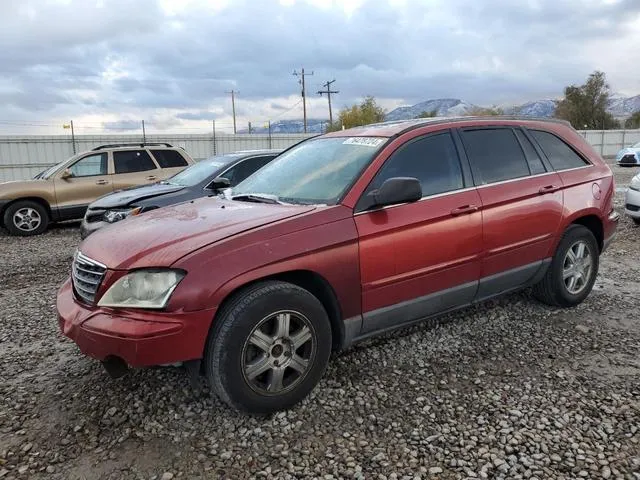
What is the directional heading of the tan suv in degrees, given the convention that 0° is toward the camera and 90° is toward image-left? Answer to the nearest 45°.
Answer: approximately 90°

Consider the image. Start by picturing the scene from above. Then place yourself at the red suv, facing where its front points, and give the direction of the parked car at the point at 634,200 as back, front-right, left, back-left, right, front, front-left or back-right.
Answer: back

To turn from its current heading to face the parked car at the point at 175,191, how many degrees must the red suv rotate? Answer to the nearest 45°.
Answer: approximately 90° to its right

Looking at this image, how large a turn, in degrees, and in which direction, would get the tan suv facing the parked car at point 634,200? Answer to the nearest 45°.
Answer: approximately 135° to its left

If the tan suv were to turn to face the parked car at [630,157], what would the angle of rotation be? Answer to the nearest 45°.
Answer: approximately 180°

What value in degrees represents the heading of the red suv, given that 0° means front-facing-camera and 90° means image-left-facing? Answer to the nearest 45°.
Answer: approximately 45°
